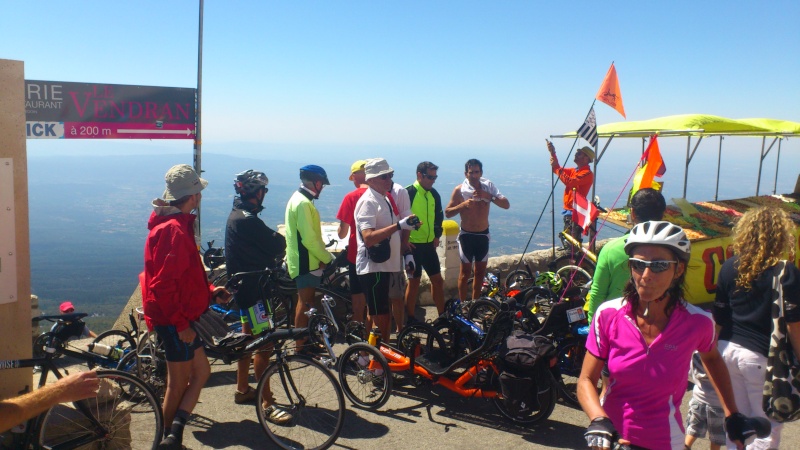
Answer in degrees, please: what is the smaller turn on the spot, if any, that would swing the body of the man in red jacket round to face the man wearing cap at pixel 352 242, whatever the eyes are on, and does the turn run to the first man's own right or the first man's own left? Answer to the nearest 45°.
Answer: approximately 45° to the first man's own left

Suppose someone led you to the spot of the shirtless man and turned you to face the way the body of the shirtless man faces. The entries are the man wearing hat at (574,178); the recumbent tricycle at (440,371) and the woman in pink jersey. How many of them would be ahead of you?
2

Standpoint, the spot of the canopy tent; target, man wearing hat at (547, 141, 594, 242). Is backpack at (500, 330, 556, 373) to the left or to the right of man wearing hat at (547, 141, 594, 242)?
left

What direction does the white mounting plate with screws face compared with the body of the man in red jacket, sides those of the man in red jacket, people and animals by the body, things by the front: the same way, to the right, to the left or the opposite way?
to the right

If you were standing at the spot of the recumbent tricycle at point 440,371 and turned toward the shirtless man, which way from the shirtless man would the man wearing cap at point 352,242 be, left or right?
left

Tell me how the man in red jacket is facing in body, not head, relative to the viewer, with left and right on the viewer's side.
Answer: facing to the right of the viewer

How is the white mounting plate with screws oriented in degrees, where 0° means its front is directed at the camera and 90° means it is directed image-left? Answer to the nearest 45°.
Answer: approximately 0°

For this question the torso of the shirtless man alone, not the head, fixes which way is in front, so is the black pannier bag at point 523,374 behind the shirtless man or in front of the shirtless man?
in front

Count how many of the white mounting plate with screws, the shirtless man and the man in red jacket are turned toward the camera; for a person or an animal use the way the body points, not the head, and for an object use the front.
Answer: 2

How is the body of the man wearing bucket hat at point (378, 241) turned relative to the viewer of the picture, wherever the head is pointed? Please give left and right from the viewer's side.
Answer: facing to the right of the viewer

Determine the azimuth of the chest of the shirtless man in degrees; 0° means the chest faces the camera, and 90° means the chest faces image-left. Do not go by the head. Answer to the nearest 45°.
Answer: approximately 0°

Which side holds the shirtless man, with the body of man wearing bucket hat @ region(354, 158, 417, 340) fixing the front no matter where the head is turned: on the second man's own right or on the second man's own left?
on the second man's own left

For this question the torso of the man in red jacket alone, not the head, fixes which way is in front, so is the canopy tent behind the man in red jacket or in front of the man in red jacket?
in front
